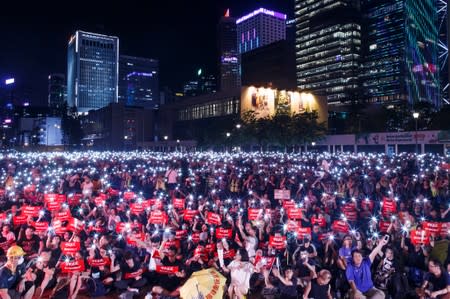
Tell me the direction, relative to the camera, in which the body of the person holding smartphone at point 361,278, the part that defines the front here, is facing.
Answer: toward the camera
